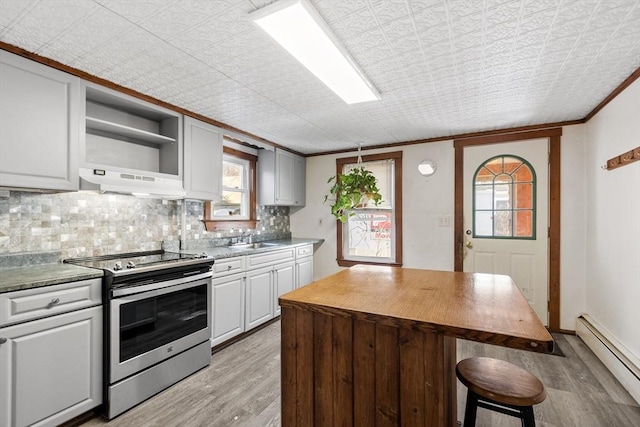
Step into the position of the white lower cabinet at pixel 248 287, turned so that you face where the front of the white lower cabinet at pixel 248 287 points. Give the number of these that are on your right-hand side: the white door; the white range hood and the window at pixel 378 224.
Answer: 1

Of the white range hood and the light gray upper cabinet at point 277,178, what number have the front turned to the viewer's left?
0

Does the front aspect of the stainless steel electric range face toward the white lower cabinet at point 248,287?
no

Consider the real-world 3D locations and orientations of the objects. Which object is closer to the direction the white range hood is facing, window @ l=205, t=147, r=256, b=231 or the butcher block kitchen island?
the butcher block kitchen island

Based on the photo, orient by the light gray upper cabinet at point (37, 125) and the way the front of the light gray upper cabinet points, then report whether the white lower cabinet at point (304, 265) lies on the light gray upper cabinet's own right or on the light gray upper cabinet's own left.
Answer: on the light gray upper cabinet's own left

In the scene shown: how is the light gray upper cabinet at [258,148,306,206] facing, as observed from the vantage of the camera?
facing the viewer and to the right of the viewer

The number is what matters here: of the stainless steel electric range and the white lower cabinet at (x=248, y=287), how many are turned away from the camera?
0

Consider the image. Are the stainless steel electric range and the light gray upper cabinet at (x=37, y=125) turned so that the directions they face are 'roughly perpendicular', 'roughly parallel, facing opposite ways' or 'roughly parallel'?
roughly parallel

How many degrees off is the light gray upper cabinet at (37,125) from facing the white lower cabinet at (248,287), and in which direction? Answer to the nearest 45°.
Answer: approximately 45° to its left

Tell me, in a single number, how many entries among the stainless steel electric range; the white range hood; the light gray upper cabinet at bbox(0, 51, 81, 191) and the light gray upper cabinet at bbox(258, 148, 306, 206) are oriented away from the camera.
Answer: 0

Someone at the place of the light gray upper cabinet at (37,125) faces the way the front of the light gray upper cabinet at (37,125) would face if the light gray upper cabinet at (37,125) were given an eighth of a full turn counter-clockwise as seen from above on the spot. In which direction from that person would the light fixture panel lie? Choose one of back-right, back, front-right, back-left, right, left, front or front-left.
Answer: front-right
